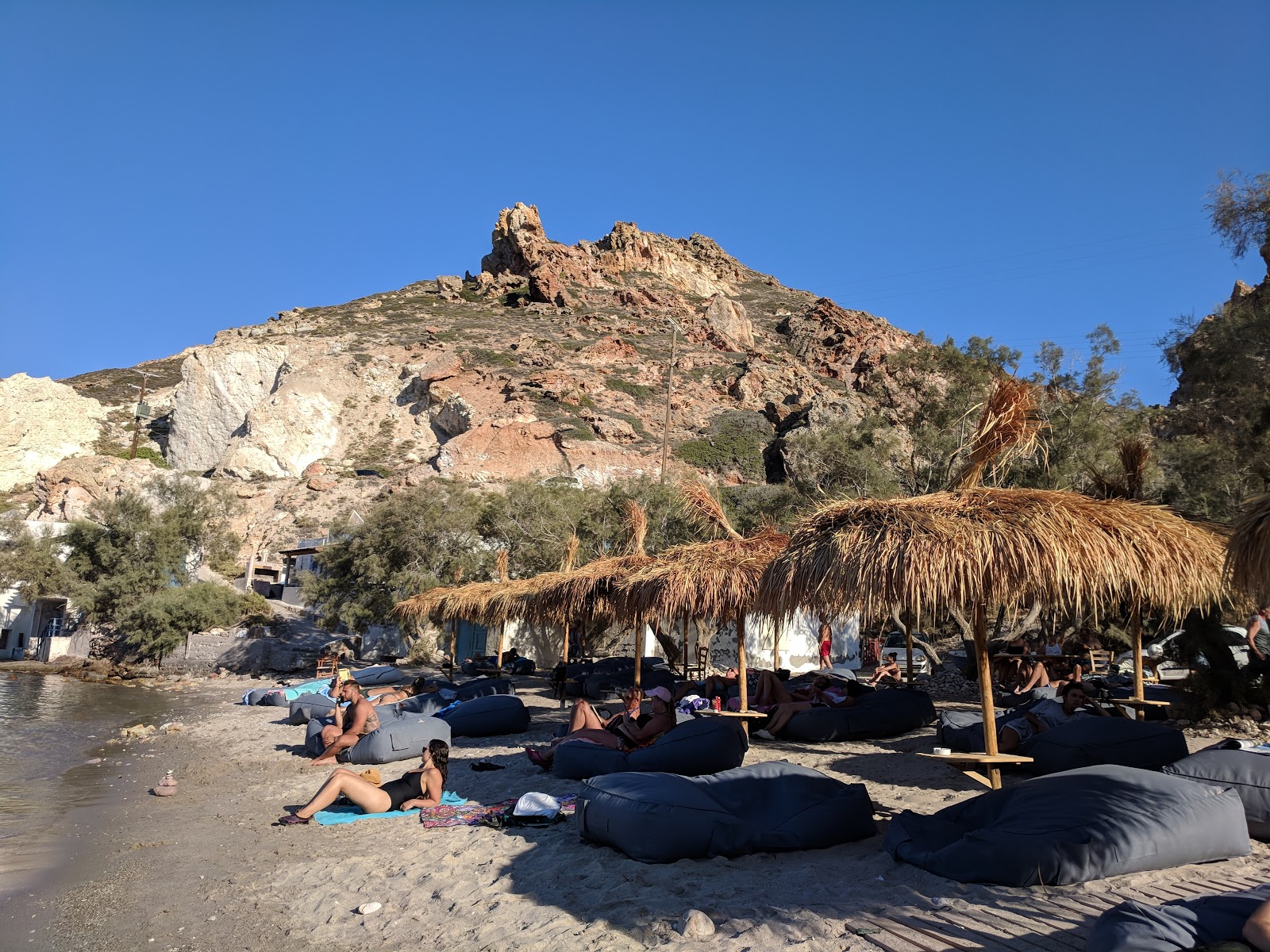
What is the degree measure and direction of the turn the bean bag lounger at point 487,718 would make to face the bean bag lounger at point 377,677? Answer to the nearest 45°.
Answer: approximately 90° to its right

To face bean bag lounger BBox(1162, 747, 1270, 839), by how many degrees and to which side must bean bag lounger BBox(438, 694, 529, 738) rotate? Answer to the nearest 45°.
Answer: approximately 135° to its left

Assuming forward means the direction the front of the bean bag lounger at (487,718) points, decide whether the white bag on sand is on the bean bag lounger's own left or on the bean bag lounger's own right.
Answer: on the bean bag lounger's own left

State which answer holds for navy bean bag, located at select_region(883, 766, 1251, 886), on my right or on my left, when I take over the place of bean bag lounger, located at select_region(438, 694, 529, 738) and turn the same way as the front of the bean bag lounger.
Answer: on my left

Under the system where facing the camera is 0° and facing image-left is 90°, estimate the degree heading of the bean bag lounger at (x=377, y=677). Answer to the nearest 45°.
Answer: approximately 90°

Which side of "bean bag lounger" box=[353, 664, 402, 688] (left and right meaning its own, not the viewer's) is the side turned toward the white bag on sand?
left

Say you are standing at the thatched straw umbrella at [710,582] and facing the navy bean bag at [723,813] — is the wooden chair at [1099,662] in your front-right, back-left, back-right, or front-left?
back-left

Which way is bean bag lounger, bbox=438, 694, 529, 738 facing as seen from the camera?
to the viewer's left

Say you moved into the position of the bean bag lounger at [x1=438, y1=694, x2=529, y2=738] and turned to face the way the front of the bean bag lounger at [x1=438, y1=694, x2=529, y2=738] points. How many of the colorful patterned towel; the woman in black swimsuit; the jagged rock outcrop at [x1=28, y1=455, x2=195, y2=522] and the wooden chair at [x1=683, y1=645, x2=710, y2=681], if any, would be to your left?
2
